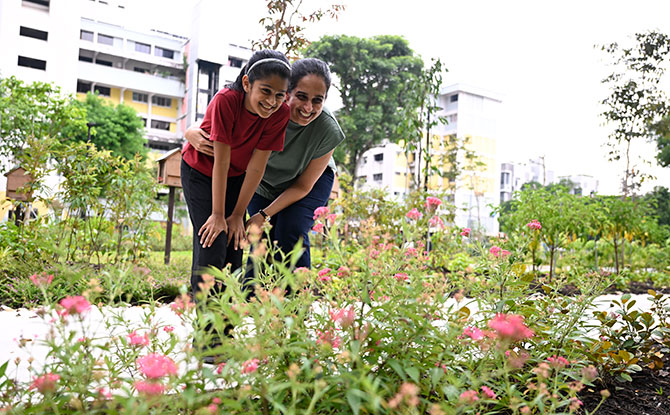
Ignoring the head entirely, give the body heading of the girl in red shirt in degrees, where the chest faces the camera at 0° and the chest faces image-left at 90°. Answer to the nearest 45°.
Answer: approximately 315°

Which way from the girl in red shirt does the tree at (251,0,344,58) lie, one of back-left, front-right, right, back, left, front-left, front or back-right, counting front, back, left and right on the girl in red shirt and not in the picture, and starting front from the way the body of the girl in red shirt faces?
back-left

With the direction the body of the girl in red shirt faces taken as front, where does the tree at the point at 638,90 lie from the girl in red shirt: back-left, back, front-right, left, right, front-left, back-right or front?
left

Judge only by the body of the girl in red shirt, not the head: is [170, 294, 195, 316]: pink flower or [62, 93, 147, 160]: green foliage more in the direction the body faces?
the pink flower

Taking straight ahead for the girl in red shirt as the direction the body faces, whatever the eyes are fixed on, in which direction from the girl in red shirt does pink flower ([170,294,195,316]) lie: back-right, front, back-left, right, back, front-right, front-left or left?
front-right

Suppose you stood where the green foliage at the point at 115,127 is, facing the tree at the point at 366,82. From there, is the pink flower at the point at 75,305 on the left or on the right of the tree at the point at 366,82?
right

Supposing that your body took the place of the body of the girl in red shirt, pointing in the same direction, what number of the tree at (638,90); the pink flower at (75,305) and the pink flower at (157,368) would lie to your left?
1

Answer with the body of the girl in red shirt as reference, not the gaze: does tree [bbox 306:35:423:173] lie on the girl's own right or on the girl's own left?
on the girl's own left
